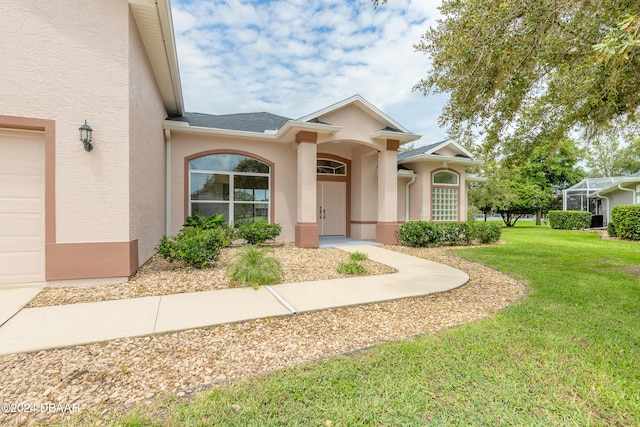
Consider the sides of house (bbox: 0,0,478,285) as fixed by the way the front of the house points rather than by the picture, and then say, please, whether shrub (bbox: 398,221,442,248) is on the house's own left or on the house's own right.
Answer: on the house's own left

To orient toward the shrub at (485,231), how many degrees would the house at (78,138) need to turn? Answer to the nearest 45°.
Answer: approximately 90° to its left

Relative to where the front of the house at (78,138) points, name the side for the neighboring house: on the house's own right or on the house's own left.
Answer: on the house's own left

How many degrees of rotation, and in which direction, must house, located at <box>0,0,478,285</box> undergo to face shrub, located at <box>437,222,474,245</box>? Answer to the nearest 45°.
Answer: approximately 90° to its left

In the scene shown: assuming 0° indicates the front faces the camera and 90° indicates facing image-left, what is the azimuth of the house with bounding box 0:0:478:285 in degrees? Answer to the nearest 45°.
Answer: approximately 0°

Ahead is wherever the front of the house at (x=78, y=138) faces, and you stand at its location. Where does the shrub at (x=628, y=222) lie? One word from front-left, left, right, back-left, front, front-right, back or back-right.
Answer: left

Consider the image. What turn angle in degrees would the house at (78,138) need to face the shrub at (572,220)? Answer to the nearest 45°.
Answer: approximately 90° to its left

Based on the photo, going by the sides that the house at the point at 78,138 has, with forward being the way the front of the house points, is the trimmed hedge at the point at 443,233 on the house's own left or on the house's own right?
on the house's own left
